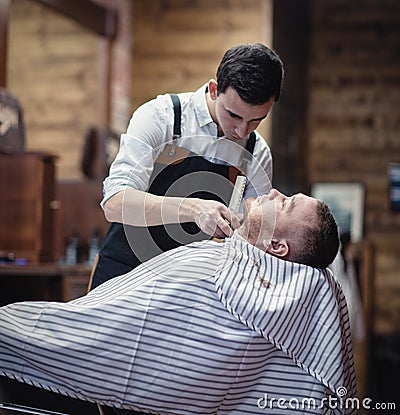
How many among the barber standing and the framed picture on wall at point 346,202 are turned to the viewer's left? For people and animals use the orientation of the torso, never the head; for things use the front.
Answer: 0

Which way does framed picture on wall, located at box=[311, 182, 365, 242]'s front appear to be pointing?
toward the camera

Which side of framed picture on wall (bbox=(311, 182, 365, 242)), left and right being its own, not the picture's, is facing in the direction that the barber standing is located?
front

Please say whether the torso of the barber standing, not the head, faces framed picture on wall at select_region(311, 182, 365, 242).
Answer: no

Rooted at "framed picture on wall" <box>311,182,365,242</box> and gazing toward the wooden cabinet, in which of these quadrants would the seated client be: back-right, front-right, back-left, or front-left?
front-left

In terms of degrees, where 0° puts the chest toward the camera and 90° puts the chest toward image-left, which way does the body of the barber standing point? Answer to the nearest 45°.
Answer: approximately 315°

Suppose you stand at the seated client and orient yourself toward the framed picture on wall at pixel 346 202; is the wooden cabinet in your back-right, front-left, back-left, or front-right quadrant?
front-left

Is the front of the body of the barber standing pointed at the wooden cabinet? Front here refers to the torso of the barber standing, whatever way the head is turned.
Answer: no

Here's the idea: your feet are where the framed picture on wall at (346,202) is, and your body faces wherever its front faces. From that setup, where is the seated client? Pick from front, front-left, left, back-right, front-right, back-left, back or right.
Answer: front
